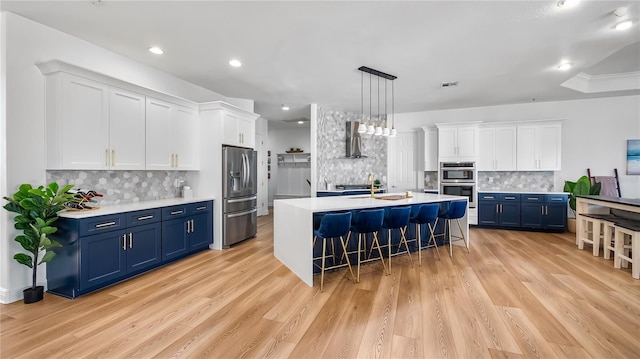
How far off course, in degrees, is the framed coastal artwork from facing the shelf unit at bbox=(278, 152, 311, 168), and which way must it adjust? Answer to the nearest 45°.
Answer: approximately 90° to its right

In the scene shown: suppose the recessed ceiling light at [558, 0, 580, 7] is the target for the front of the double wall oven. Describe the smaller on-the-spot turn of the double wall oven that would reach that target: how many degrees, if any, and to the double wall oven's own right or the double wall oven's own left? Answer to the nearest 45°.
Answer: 0° — it already faces it

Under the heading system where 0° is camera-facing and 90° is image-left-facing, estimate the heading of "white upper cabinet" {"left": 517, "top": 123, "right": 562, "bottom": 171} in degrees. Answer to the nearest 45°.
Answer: approximately 0°

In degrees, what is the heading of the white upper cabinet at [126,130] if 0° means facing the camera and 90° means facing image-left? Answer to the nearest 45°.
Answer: approximately 315°

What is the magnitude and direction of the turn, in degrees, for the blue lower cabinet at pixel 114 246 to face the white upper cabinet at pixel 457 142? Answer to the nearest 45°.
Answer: approximately 45° to its left

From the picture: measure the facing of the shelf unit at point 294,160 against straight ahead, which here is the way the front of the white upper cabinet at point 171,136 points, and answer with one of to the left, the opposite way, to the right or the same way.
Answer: to the right

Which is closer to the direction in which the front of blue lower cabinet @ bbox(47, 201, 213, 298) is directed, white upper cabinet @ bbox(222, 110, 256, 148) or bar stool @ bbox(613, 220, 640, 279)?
the bar stool
